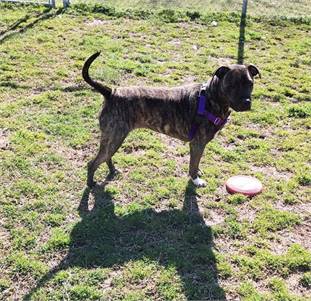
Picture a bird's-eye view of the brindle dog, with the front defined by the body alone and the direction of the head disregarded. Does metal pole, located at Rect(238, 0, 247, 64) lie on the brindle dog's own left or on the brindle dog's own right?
on the brindle dog's own left

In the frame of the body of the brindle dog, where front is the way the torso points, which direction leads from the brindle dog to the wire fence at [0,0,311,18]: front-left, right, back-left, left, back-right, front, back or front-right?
left

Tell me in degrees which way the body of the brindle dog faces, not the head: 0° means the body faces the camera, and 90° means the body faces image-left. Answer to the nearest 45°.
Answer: approximately 270°
